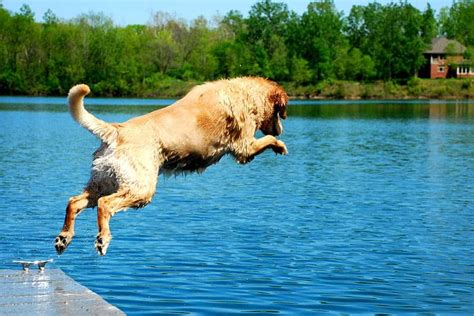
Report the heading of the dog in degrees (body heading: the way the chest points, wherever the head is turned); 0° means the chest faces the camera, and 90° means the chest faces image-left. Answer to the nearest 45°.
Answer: approximately 225°
